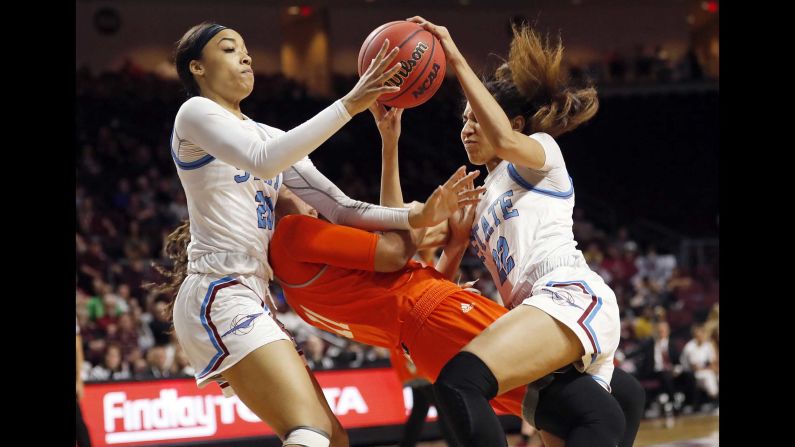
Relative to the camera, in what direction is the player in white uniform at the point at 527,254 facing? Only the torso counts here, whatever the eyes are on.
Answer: to the viewer's left

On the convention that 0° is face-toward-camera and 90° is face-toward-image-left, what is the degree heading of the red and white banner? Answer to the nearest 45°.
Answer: approximately 0°

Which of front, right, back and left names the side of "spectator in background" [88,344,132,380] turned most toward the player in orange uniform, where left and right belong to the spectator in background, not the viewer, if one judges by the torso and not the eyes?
front

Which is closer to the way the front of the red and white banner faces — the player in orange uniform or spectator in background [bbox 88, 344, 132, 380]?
the player in orange uniform

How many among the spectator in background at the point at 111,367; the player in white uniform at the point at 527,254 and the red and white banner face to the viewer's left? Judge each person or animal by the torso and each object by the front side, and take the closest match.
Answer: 1

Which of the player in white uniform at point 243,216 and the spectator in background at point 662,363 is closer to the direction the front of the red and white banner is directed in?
the player in white uniform

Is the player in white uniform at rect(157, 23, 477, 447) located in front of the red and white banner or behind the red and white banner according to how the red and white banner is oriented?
in front

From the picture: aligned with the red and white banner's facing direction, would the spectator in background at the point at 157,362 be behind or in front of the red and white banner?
behind
